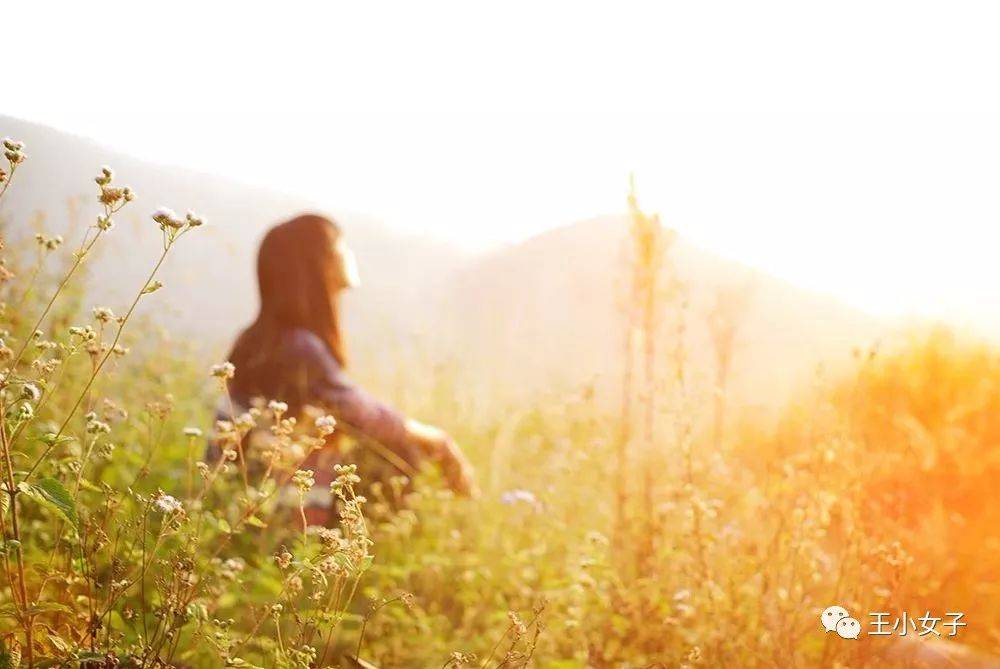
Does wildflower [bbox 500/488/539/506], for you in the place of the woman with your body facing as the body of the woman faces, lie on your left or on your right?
on your right

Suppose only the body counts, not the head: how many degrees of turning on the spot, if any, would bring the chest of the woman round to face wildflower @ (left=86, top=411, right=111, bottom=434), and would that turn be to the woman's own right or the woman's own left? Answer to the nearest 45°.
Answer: approximately 135° to the woman's own right

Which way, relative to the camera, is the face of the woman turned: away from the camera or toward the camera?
away from the camera

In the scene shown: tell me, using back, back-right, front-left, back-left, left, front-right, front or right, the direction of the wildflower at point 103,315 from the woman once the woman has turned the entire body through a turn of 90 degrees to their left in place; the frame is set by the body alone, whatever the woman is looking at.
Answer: back-left

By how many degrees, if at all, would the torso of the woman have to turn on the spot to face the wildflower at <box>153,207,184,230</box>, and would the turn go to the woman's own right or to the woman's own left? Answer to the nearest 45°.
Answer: approximately 135° to the woman's own right

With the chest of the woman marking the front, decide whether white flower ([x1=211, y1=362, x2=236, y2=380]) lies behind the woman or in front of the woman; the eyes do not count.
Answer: behind

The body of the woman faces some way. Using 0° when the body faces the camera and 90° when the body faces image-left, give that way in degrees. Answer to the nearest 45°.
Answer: approximately 225°

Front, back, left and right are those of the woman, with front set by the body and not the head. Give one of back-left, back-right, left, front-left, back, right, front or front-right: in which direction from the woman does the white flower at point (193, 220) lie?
back-right

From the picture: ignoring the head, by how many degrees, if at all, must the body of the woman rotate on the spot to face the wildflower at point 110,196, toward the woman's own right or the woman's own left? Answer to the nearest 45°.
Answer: approximately 135° to the woman's own right
